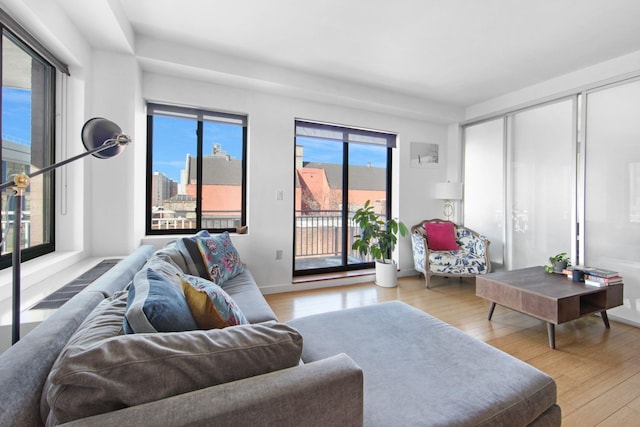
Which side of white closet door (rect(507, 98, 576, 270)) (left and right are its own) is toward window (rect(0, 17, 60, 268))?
front

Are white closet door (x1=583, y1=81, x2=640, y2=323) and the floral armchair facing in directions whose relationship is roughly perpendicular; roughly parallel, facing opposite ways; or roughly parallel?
roughly perpendicular

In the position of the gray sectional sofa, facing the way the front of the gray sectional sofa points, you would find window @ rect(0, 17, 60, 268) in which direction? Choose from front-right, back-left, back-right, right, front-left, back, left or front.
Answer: back-left

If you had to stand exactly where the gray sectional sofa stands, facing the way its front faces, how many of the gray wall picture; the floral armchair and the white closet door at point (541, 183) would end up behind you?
0

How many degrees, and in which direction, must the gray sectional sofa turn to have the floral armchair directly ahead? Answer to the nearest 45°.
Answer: approximately 45° to its left

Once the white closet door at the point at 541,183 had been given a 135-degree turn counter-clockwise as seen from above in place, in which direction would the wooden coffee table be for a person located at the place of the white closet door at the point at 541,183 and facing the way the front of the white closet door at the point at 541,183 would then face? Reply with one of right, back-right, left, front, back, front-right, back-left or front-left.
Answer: right

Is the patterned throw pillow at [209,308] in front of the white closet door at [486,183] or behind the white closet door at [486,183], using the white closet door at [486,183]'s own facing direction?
in front

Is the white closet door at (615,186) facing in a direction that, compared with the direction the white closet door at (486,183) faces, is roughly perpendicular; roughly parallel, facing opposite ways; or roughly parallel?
roughly parallel

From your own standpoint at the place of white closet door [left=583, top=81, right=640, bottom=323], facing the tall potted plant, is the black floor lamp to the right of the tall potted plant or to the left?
left

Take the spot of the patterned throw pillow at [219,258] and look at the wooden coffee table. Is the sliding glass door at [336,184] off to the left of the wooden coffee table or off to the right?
left

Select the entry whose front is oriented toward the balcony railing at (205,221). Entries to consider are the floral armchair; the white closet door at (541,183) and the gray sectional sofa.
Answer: the white closet door

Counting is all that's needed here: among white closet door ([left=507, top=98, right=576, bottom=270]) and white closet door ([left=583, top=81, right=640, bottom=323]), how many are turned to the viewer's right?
0

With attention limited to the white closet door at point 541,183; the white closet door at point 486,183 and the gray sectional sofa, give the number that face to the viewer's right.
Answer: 1

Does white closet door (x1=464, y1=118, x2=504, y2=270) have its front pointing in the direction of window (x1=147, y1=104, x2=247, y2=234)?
yes

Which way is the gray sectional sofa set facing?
to the viewer's right

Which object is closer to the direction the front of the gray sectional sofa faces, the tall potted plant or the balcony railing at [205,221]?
the tall potted plant

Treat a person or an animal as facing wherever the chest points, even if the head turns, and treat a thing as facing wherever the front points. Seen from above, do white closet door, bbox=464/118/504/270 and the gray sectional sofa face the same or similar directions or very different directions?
very different directions

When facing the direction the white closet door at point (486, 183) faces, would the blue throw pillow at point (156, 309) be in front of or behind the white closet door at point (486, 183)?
in front

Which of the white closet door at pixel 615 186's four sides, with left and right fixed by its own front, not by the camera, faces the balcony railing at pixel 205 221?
front

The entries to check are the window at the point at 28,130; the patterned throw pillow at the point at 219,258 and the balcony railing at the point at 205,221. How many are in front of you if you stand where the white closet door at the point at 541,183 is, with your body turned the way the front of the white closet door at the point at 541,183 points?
3
